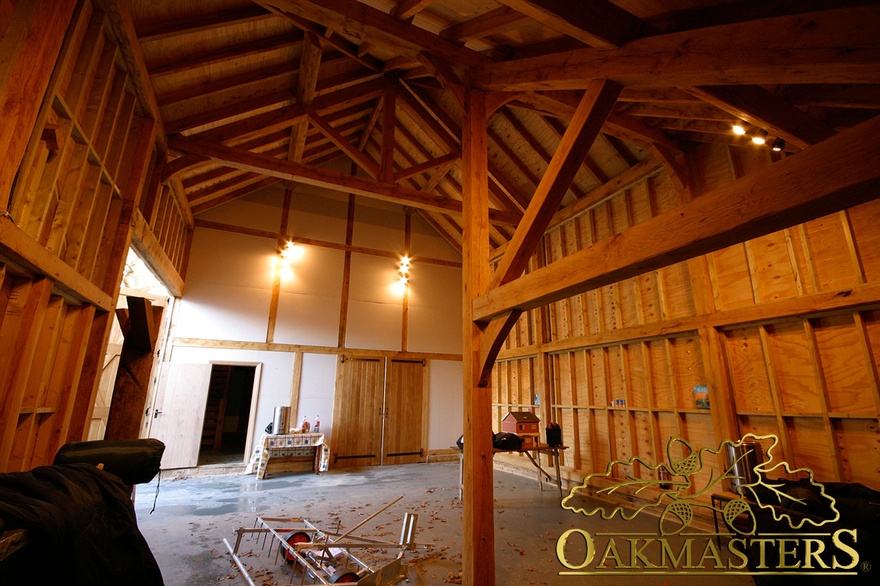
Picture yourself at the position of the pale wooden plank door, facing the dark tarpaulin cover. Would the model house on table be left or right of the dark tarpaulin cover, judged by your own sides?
left

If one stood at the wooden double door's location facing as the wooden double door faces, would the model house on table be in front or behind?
in front

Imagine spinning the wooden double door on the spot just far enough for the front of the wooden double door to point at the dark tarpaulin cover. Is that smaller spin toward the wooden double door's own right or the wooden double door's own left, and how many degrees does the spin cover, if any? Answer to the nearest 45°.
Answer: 0° — it already faces it

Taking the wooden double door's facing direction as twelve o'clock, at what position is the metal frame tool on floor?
The metal frame tool on floor is roughly at 12 o'clock from the wooden double door.

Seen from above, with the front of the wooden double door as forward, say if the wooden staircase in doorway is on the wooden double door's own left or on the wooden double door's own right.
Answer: on the wooden double door's own right

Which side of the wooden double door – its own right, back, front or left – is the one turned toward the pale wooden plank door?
right

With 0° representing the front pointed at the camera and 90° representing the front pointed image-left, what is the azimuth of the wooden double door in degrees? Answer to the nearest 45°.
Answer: approximately 0°

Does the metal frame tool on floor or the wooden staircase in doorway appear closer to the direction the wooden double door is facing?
the metal frame tool on floor

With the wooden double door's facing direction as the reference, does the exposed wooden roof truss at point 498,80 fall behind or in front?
in front

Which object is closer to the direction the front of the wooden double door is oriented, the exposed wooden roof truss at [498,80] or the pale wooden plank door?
the exposed wooden roof truss

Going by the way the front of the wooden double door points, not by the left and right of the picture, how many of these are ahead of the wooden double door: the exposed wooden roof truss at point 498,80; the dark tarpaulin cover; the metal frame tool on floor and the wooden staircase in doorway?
3
